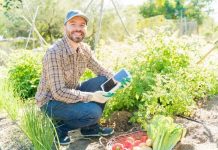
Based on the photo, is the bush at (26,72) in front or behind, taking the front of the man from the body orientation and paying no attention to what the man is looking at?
behind

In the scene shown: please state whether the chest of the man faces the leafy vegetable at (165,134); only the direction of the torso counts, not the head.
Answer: yes

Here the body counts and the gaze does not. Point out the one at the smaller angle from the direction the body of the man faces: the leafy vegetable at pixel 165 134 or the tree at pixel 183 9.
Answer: the leafy vegetable

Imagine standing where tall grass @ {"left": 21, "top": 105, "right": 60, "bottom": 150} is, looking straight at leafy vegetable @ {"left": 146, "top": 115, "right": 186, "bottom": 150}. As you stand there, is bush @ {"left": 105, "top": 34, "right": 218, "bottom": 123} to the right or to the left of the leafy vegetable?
left

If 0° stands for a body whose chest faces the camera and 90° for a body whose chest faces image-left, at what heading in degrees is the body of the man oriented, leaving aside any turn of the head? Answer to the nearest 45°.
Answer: approximately 315°

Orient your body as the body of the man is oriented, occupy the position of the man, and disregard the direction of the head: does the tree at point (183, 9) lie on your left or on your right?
on your left

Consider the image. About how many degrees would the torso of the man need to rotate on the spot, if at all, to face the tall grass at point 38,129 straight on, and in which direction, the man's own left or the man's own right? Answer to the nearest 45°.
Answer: approximately 90° to the man's own right
